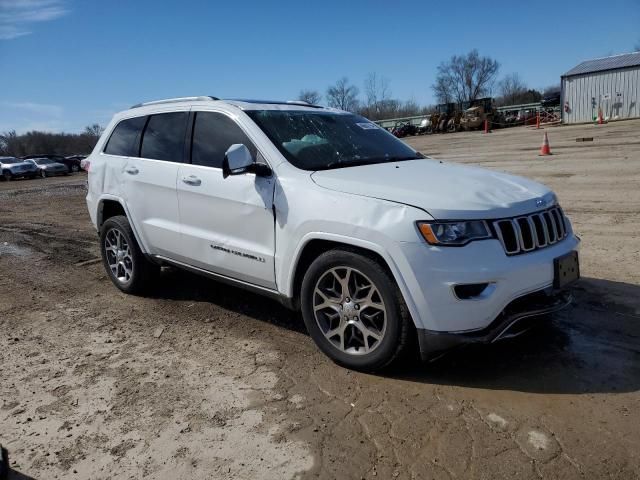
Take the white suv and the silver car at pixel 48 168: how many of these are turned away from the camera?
0

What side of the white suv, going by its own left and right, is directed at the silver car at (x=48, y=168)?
back
